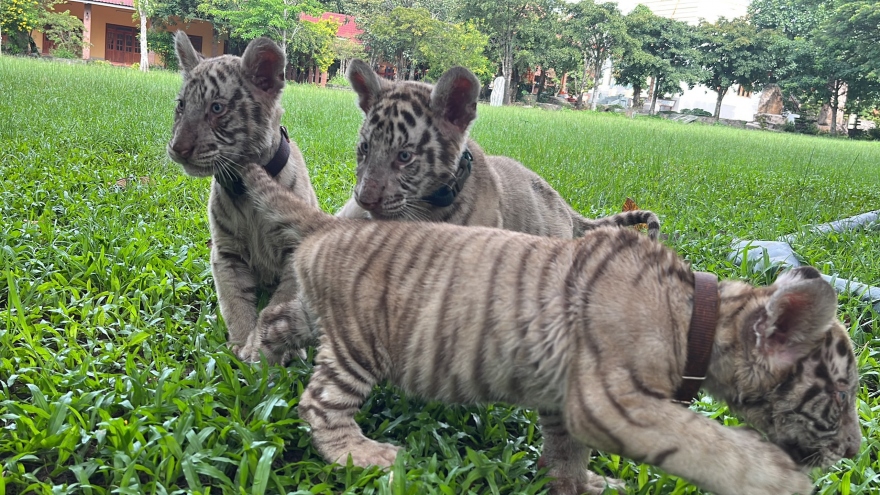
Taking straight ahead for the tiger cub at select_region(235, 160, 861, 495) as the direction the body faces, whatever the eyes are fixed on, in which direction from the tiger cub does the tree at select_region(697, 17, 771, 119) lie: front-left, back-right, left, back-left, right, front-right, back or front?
left

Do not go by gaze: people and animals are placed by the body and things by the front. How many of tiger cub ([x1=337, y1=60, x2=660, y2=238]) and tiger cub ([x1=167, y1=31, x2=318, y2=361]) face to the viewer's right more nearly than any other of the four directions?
0

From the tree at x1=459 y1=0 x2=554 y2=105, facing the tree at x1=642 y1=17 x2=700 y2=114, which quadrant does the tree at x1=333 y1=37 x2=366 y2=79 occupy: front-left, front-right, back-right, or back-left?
back-left

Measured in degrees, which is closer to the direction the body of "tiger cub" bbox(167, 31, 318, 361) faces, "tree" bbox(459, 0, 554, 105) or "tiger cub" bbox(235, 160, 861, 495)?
the tiger cub

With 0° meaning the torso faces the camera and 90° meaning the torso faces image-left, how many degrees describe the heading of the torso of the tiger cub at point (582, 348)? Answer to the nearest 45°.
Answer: approximately 270°

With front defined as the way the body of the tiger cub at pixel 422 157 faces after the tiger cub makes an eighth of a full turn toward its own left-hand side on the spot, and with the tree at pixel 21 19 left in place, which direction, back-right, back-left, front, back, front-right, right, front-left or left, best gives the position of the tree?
back-right

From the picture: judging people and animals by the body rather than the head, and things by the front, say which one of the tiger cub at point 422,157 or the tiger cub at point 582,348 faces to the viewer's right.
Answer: the tiger cub at point 582,348

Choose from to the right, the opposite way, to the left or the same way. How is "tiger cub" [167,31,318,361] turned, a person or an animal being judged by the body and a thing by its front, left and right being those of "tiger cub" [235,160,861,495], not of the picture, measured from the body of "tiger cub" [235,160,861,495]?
to the right

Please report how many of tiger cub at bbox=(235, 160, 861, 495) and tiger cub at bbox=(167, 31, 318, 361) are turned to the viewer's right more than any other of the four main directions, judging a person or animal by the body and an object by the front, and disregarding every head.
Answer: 1

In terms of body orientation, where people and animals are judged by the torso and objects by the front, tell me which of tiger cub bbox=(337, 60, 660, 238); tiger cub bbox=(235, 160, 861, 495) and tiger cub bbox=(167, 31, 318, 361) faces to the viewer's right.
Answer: tiger cub bbox=(235, 160, 861, 495)

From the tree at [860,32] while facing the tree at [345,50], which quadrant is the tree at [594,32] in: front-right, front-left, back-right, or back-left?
front-right

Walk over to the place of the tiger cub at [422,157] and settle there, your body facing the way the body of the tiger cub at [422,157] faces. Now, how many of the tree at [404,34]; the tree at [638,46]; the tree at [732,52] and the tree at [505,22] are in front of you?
0

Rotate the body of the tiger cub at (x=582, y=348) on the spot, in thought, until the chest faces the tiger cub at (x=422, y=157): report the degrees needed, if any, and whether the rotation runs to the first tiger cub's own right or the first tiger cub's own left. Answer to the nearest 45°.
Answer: approximately 135° to the first tiger cub's own left

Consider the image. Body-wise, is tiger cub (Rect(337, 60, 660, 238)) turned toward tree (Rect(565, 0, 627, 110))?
no

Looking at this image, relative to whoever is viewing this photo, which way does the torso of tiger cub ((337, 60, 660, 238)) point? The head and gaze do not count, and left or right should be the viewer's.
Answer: facing the viewer and to the left of the viewer

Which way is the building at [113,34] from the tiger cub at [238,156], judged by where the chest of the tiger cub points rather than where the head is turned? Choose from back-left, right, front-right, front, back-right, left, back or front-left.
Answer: back-right

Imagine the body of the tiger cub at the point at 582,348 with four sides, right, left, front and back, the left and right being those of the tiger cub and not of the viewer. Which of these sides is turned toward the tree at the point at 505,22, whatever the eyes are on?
left

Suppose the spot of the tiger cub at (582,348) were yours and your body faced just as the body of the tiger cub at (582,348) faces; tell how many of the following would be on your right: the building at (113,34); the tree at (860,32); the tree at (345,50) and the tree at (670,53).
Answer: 0

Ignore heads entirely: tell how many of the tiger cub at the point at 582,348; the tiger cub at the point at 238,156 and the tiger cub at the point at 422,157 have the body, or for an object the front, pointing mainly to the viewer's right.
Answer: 1
